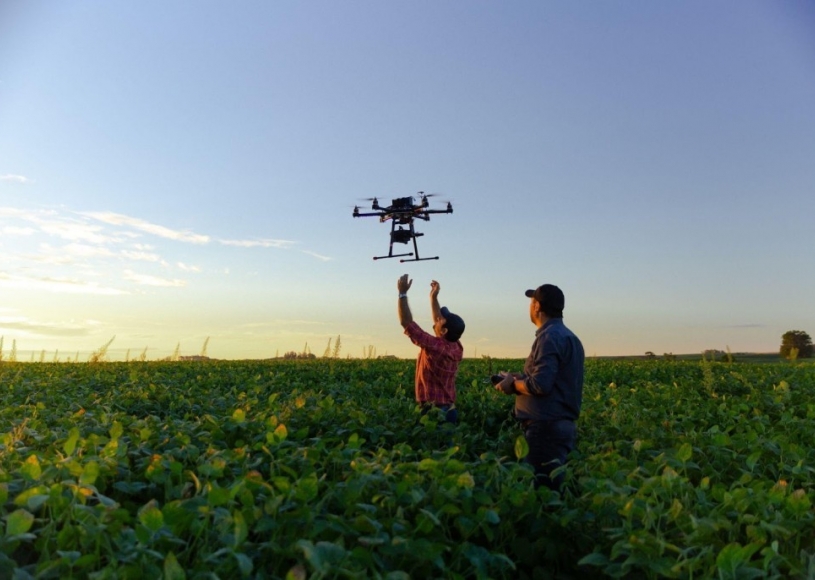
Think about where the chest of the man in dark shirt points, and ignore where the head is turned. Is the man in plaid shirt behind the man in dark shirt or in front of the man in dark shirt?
in front

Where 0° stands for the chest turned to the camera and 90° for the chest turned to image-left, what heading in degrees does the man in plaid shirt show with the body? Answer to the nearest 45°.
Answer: approximately 135°

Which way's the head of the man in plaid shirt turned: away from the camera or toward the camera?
away from the camera

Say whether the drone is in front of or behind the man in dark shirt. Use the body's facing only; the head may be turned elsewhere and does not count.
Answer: in front

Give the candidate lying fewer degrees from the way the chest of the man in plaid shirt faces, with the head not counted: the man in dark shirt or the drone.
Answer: the drone

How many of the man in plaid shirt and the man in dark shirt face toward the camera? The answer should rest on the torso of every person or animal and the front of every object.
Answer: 0
